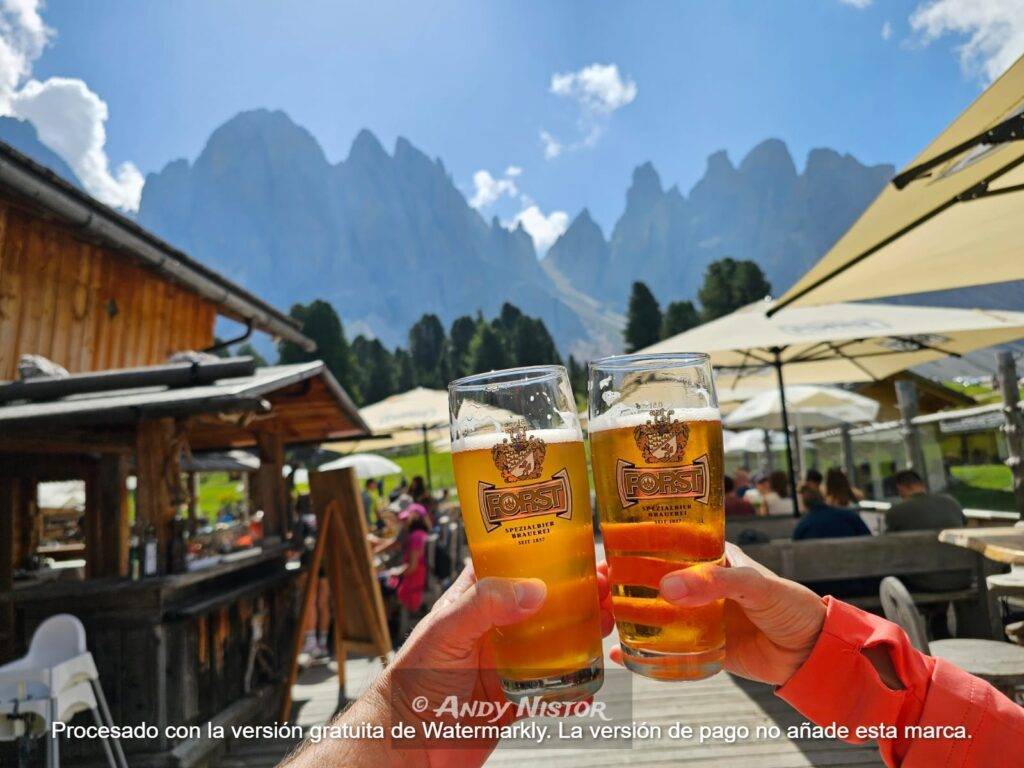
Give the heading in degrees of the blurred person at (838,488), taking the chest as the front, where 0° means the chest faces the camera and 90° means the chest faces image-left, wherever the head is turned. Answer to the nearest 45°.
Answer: approximately 180°

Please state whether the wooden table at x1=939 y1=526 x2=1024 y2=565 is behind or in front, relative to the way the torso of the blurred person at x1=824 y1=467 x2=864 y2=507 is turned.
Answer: behind

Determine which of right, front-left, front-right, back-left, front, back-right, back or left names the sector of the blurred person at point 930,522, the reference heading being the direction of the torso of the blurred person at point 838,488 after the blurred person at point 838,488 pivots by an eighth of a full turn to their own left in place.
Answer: back

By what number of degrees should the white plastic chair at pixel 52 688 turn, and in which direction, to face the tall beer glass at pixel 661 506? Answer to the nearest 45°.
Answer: approximately 45° to its left

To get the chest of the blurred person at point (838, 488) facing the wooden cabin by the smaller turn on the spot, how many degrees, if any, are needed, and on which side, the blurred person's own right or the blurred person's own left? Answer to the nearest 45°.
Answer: approximately 135° to the blurred person's own left

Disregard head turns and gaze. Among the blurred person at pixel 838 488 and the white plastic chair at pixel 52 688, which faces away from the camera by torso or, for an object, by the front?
the blurred person

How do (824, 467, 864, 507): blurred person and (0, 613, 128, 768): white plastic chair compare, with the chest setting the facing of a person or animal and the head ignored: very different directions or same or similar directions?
very different directions

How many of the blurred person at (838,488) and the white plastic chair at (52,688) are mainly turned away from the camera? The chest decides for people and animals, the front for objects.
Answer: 1

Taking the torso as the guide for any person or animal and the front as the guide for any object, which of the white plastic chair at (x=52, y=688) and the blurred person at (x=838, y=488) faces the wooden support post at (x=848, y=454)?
the blurred person

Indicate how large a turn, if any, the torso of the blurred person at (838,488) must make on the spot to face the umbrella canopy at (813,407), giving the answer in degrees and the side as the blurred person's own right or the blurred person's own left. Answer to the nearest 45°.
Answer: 0° — they already face it

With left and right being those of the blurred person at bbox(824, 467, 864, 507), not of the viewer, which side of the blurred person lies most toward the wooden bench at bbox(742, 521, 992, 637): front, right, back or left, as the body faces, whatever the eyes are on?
back

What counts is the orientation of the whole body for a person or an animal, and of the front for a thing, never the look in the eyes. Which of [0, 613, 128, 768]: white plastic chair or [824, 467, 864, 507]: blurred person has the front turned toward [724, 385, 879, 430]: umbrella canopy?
the blurred person
